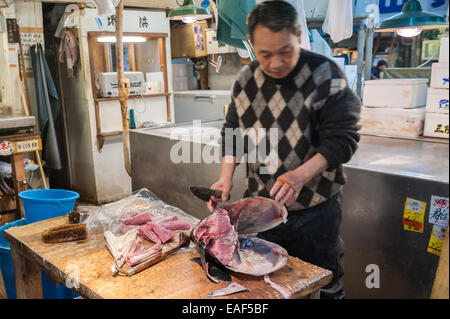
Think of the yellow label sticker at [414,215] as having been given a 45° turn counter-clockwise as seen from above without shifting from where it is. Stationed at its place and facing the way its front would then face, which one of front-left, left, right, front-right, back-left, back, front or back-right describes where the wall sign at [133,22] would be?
back

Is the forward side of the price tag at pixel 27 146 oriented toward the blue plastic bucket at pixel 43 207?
yes

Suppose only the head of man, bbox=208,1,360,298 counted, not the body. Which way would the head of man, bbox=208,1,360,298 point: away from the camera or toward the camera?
toward the camera

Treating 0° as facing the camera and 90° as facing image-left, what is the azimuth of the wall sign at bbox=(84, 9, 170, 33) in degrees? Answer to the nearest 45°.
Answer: approximately 0°

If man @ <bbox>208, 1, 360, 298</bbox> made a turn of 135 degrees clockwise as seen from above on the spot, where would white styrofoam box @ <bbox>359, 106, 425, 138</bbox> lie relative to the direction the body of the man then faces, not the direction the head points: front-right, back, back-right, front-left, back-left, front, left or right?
front-right

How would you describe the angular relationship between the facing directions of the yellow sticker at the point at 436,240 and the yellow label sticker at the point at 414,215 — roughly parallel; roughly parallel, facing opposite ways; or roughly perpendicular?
roughly parallel

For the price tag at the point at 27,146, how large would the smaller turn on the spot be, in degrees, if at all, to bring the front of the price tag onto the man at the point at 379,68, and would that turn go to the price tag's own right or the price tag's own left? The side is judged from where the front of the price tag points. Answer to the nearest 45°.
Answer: approximately 90° to the price tag's own left

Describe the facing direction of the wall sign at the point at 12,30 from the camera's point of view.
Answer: facing the viewer

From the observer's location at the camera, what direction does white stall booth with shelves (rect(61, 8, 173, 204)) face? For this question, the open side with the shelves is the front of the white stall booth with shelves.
facing the viewer and to the right of the viewer

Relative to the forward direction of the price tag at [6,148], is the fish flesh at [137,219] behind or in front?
in front

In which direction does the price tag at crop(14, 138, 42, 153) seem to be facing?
toward the camera

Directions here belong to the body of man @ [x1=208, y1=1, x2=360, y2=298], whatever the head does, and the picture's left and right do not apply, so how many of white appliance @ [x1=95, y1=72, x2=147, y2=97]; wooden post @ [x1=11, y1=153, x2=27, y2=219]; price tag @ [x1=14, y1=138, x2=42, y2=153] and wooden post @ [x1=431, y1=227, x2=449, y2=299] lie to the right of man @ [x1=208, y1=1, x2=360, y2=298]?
3

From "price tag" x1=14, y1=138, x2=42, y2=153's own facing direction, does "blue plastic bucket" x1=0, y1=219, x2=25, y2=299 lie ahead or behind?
ahead

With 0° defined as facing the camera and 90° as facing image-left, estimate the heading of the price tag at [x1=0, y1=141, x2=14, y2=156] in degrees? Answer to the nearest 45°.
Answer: approximately 0°
